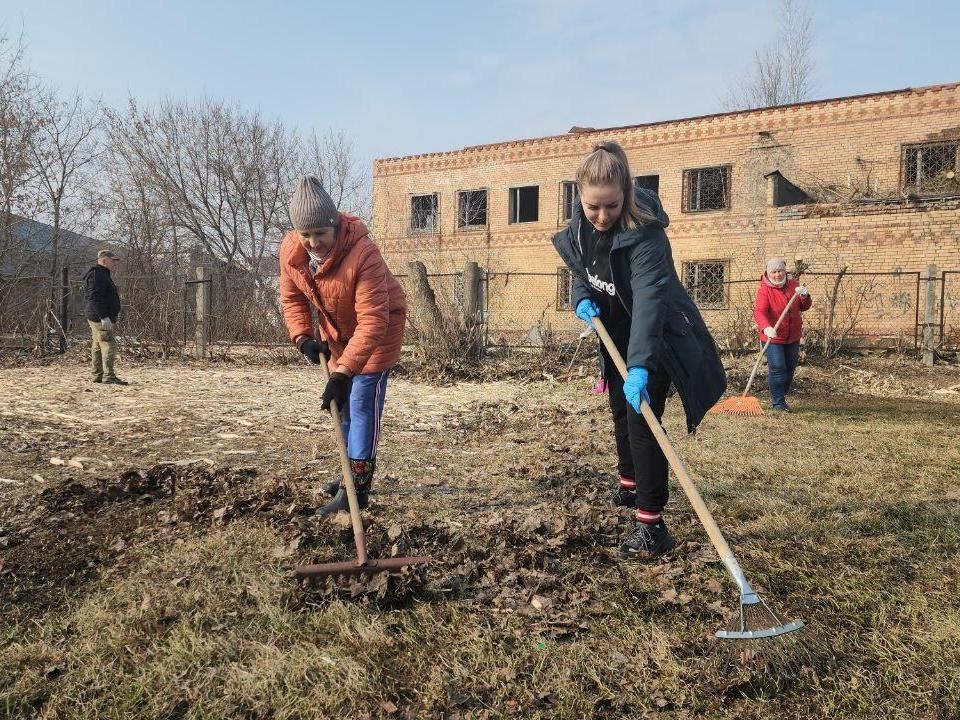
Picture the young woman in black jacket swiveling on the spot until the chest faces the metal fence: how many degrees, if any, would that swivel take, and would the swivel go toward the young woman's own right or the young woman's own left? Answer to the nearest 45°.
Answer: approximately 135° to the young woman's own right

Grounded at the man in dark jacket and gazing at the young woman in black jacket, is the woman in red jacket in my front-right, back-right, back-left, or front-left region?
front-left

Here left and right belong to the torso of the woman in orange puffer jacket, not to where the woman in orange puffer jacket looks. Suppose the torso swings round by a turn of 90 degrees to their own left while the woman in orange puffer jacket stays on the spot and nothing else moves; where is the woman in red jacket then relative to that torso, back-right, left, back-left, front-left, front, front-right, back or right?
left

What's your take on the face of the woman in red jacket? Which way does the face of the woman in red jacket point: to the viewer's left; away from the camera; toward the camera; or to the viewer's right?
toward the camera

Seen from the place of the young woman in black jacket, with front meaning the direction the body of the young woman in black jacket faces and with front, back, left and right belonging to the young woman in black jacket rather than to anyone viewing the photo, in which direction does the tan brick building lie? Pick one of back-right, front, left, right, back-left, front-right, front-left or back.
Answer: back-right

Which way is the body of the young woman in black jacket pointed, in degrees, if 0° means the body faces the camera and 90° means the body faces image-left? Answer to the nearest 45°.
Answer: approximately 45°

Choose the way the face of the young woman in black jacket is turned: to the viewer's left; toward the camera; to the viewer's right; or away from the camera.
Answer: toward the camera
